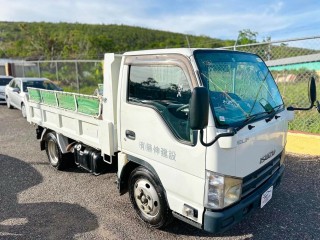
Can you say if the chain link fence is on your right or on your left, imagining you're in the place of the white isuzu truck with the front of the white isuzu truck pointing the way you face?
on your left

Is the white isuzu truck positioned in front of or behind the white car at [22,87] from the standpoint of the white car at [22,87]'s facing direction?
in front

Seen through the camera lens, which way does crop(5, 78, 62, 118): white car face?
facing the viewer and to the right of the viewer

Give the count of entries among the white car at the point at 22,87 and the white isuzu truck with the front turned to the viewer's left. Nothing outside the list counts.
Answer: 0

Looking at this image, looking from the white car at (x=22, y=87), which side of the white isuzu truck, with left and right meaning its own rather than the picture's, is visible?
back
